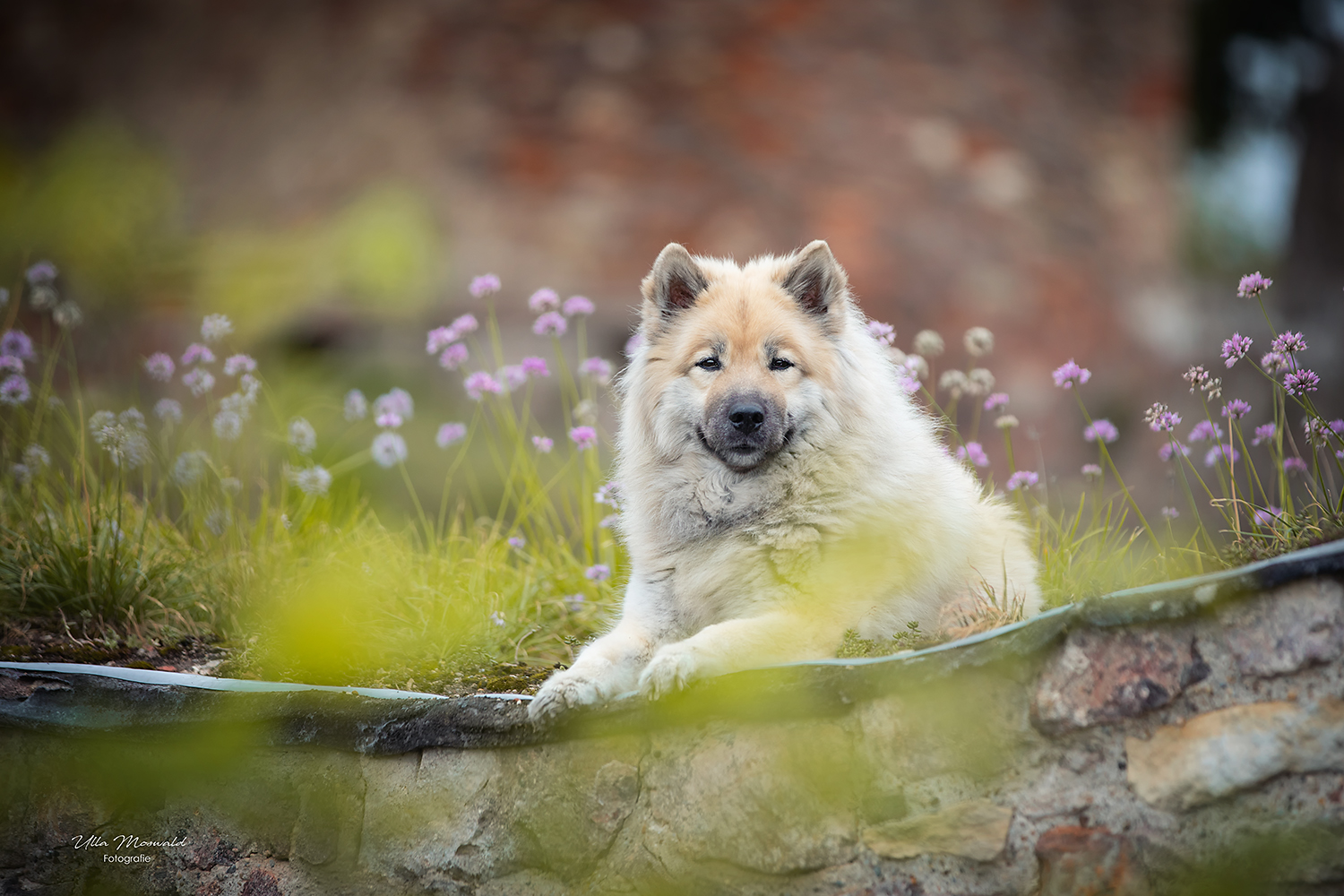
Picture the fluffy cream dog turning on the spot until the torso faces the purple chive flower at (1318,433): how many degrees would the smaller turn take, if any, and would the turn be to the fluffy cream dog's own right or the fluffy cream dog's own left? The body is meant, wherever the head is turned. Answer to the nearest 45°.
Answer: approximately 135° to the fluffy cream dog's own left

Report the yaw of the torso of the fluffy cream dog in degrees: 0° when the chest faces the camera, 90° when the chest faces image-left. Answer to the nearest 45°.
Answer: approximately 45°

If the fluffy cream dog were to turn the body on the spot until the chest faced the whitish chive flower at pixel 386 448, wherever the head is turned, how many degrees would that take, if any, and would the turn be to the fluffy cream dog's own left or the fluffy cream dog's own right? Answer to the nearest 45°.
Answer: approximately 90° to the fluffy cream dog's own right

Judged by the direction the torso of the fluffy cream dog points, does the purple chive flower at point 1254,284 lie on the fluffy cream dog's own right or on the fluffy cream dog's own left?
on the fluffy cream dog's own left

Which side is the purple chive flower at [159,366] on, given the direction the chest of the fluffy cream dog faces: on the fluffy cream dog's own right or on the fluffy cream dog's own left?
on the fluffy cream dog's own right

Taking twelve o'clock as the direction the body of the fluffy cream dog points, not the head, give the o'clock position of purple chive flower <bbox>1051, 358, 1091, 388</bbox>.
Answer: The purple chive flower is roughly at 7 o'clock from the fluffy cream dog.

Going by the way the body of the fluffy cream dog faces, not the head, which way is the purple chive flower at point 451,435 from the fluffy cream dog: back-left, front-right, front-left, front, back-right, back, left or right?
right

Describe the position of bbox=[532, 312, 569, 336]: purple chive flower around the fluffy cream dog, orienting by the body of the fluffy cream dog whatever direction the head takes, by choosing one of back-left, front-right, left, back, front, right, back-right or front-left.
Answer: right

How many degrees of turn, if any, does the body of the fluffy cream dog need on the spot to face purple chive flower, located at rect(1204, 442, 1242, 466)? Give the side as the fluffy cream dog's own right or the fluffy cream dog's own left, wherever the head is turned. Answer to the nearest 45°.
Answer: approximately 135° to the fluffy cream dog's own left
